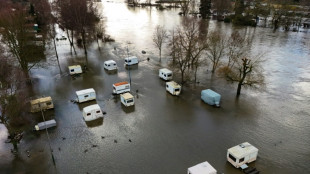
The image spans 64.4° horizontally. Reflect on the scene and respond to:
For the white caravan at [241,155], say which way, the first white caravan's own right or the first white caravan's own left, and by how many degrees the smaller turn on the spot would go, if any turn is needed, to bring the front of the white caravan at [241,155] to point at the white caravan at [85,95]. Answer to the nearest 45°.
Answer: approximately 45° to the first white caravan's own right

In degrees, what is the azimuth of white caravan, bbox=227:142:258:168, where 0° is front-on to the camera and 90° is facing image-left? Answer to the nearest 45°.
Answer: approximately 45°

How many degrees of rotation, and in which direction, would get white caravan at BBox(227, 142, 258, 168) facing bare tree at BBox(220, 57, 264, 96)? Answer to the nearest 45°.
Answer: approximately 135° to its right

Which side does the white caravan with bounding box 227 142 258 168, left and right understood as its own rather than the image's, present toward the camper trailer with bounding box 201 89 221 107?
right

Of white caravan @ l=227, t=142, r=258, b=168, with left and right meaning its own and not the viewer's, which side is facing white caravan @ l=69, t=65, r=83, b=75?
right

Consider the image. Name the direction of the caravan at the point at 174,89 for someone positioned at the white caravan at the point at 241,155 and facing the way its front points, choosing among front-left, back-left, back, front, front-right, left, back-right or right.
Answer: right

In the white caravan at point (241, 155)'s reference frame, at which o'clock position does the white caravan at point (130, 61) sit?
The white caravan at point (130, 61) is roughly at 3 o'clock from the white caravan at point (241, 155).

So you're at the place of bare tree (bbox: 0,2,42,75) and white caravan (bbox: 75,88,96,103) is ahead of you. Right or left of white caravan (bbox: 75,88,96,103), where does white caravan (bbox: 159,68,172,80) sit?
left

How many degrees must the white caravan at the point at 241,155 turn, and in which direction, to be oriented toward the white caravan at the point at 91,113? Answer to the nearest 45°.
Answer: approximately 45° to its right

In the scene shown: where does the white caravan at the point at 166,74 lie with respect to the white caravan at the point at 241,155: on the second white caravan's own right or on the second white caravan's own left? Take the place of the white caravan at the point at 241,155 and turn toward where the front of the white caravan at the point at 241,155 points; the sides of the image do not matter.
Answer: on the second white caravan's own right

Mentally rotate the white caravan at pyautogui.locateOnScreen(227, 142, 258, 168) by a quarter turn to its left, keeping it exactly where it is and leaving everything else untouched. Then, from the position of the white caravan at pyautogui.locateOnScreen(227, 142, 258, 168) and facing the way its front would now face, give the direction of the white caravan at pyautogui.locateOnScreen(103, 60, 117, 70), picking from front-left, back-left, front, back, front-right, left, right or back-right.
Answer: back
